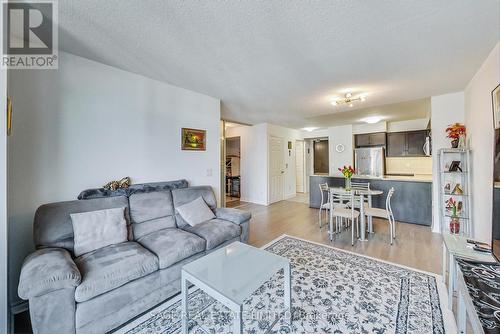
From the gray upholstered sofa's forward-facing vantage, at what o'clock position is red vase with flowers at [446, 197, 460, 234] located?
The red vase with flowers is roughly at 11 o'clock from the gray upholstered sofa.

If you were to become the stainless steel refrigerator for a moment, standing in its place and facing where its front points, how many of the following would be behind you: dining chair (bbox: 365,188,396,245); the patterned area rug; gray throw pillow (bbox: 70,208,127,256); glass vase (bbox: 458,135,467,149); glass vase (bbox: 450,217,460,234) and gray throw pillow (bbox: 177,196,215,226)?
0

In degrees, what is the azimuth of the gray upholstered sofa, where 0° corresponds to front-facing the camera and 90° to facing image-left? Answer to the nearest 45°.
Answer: approximately 315°

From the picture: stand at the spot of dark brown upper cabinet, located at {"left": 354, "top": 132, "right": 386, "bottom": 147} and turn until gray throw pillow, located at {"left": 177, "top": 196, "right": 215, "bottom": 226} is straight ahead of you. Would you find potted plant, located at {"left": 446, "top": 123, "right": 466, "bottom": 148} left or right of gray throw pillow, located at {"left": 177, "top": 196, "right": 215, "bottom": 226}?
left

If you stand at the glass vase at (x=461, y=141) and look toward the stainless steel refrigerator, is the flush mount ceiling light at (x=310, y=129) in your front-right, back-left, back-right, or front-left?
front-left

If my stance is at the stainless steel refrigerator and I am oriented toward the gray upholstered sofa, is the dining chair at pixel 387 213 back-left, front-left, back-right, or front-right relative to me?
front-left

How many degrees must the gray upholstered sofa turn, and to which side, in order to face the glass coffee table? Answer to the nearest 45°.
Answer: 0° — it already faces it

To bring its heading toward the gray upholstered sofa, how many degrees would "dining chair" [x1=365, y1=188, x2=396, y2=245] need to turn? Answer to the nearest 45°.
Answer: approximately 45° to its left

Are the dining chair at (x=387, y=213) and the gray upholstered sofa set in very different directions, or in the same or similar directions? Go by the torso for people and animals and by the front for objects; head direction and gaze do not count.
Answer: very different directions

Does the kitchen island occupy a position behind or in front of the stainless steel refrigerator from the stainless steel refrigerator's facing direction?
in front

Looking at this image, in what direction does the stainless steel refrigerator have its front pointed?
toward the camera

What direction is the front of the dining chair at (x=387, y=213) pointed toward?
to the viewer's left

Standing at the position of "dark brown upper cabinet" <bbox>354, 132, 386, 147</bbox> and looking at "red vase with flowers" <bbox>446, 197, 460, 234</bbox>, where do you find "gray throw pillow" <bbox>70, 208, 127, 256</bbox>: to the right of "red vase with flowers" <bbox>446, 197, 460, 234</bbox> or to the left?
right

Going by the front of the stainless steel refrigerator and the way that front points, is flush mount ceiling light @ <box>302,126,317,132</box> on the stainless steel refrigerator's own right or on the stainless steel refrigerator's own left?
on the stainless steel refrigerator's own right

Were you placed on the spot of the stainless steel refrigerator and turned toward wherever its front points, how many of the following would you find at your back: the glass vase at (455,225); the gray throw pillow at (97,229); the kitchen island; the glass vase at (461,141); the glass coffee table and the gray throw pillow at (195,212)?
0

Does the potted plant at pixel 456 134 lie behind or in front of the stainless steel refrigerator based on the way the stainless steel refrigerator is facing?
in front

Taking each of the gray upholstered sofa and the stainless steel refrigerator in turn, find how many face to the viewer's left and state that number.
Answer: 0

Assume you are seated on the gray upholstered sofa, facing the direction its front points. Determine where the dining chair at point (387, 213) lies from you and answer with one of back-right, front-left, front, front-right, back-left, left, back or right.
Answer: front-left
